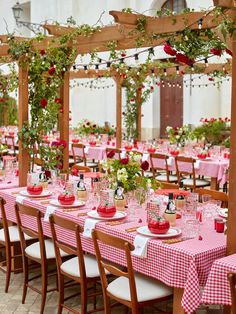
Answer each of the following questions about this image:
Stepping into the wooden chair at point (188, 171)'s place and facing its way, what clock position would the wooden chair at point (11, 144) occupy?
the wooden chair at point (11, 144) is roughly at 9 o'clock from the wooden chair at point (188, 171).

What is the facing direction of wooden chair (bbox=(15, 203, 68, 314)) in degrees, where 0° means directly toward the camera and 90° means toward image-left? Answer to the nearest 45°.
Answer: approximately 225°

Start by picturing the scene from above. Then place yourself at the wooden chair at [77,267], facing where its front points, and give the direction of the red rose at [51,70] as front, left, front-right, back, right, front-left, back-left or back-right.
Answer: front-left

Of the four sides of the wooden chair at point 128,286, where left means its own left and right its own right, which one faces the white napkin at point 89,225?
left

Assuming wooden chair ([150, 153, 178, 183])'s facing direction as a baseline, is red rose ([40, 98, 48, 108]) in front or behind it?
behind

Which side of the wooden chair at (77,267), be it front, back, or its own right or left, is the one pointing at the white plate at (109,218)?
front

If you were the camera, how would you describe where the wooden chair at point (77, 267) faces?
facing away from the viewer and to the right of the viewer

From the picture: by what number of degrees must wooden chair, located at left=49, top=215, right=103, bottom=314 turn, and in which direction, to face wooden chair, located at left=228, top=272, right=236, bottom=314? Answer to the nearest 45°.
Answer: approximately 90° to its right

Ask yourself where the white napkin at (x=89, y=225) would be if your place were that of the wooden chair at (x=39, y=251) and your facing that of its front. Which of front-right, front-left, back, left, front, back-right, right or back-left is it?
right

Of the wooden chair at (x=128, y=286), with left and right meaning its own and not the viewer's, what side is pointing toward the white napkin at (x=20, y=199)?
left

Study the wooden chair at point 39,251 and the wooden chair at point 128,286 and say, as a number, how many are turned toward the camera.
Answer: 0

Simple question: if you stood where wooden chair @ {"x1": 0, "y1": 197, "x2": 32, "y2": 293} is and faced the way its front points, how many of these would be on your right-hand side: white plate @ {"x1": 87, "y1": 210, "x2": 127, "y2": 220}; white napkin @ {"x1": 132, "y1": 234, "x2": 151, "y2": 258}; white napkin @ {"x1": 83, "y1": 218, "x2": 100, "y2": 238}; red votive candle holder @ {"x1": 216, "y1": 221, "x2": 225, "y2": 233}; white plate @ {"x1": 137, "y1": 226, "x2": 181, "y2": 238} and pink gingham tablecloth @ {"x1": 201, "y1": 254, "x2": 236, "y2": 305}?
6
